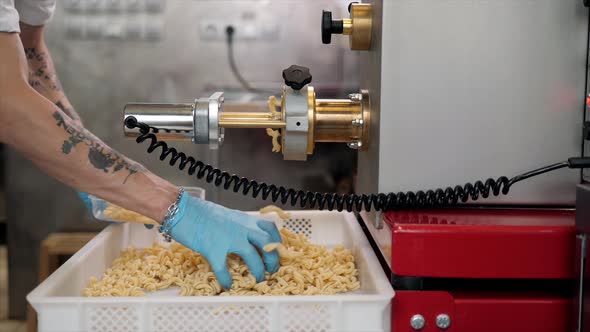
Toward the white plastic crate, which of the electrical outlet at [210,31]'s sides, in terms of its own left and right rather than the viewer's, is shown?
front

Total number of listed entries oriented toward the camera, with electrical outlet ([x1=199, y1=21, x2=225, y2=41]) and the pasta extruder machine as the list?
1

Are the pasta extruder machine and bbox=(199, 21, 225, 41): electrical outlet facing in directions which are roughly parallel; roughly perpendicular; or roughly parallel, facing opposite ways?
roughly perpendicular

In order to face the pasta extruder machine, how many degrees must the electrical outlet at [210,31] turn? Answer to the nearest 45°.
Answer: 0° — it already faces it

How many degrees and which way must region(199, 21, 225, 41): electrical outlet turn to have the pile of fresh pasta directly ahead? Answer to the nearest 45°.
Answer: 0° — it already faces it

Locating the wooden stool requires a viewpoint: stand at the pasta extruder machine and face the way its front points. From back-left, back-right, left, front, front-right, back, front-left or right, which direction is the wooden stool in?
front-right

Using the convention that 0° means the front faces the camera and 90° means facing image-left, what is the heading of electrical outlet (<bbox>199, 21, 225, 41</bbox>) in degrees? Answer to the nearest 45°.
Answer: approximately 0°

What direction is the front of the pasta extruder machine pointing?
to the viewer's left
